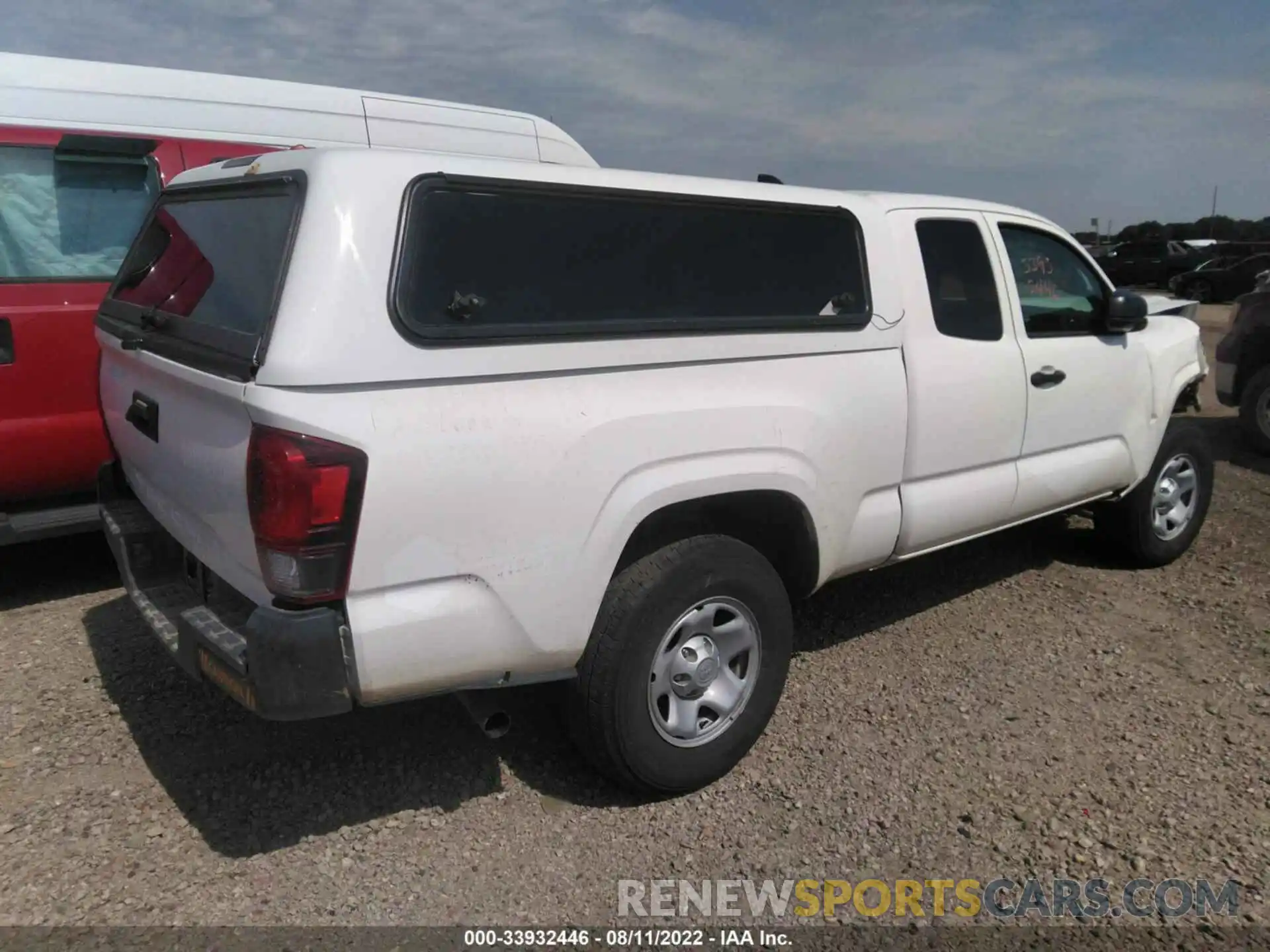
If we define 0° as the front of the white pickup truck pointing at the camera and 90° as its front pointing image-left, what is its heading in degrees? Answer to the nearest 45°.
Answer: approximately 225°

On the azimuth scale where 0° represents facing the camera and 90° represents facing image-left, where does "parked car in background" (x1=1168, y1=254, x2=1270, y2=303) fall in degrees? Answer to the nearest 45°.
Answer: approximately 45°
